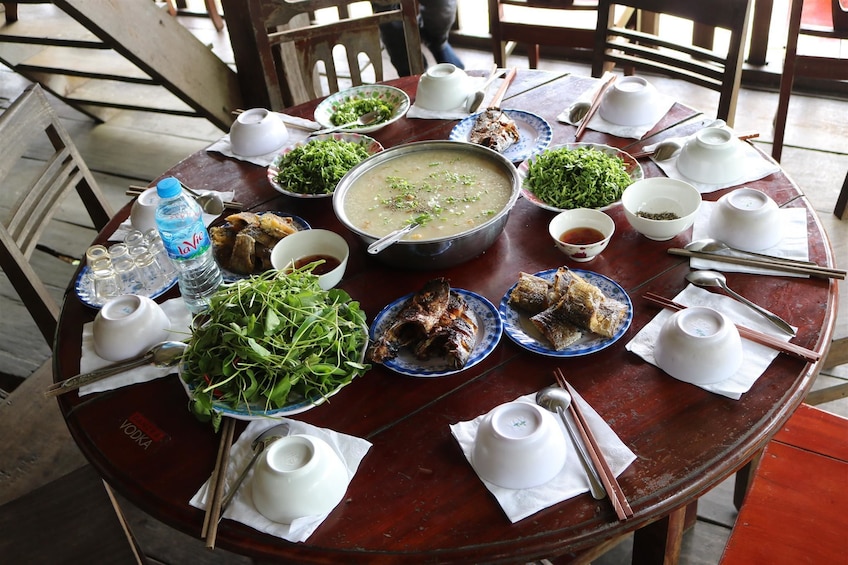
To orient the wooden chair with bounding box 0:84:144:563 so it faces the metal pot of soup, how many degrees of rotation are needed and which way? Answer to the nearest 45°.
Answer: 0° — it already faces it

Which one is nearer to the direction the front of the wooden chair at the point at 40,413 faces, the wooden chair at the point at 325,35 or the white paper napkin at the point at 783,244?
the white paper napkin

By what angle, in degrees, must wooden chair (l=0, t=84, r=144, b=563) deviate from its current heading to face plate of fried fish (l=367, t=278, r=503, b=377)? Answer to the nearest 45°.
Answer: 0° — it already faces it

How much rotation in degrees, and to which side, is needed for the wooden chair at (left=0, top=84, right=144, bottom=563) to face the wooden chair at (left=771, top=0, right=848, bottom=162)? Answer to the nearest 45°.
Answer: approximately 45° to its left

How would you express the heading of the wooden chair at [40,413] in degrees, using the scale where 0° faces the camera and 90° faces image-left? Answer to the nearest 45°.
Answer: approximately 315°

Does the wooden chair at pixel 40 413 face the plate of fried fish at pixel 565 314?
yes

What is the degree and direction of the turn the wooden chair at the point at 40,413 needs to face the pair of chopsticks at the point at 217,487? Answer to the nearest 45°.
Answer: approximately 45° to its right

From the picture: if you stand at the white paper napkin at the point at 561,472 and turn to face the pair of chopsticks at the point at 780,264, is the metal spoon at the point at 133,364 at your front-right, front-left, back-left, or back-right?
back-left

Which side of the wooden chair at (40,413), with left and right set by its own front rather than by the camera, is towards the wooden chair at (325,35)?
left

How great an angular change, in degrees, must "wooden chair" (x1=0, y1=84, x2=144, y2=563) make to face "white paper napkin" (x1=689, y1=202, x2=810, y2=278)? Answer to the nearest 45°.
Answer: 0° — it already faces it

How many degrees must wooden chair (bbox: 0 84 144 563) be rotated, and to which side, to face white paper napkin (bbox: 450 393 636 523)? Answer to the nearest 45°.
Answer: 0° — it already faces it
